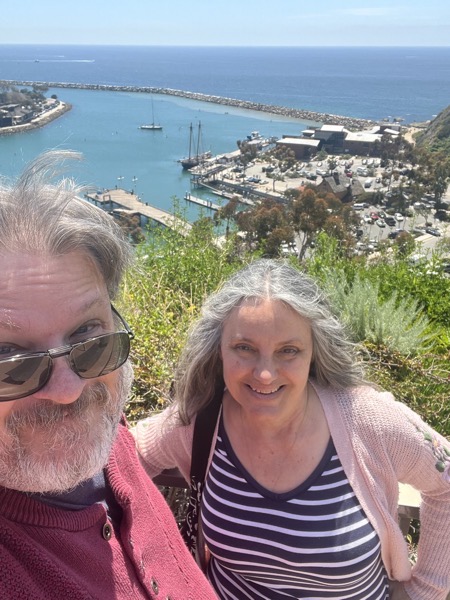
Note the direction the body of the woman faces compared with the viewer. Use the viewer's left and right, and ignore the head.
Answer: facing the viewer

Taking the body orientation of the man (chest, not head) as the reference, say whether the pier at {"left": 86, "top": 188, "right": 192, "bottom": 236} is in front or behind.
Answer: behind

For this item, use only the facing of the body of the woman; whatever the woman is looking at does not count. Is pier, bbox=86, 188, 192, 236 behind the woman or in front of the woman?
behind

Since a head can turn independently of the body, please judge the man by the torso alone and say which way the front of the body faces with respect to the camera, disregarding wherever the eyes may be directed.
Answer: toward the camera

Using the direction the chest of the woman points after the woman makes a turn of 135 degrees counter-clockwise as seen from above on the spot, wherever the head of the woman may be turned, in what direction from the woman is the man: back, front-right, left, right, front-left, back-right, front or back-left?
back
